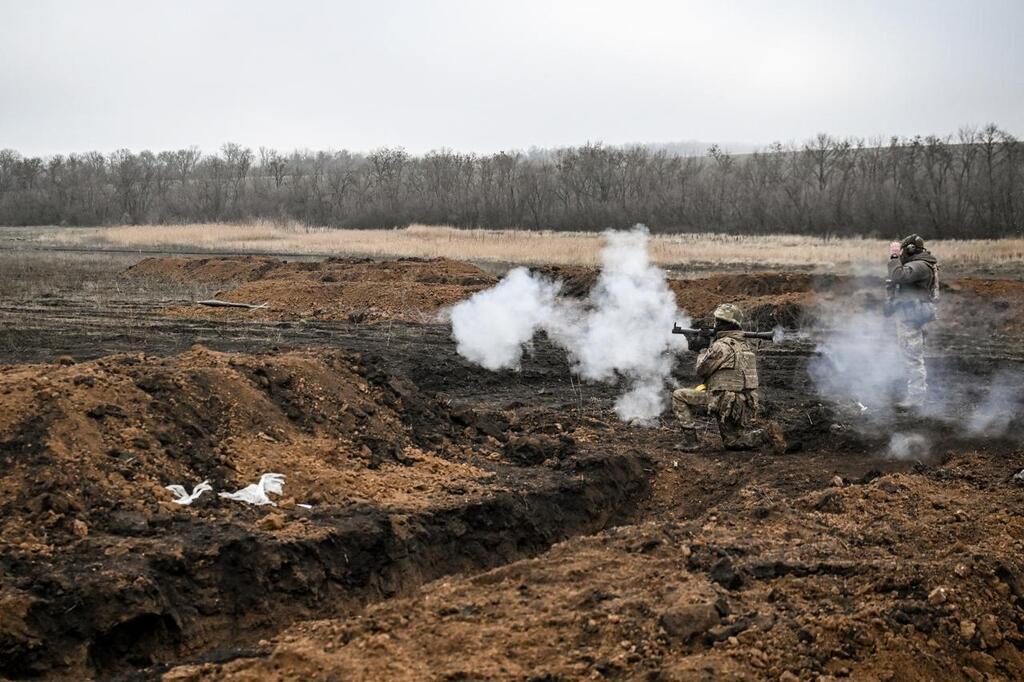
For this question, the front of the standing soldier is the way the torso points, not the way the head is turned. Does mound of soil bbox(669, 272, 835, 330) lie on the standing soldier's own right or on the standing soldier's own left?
on the standing soldier's own right

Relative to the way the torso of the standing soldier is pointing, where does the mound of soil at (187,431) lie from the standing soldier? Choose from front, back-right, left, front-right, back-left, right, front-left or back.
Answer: front-left

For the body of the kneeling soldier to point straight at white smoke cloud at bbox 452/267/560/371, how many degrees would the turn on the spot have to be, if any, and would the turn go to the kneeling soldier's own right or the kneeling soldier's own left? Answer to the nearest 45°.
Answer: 0° — they already face it

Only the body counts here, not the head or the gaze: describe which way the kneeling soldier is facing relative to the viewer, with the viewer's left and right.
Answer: facing away from the viewer and to the left of the viewer

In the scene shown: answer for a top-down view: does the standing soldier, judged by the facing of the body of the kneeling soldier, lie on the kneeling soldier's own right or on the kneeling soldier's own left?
on the kneeling soldier's own right

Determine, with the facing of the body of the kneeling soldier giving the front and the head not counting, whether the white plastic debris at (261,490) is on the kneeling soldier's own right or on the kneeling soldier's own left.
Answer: on the kneeling soldier's own left

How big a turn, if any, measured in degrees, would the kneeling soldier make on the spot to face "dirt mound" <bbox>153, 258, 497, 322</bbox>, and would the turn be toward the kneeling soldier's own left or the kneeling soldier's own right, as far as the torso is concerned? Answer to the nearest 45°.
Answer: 0° — they already face it

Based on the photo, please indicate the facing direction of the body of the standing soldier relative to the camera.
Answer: to the viewer's left
